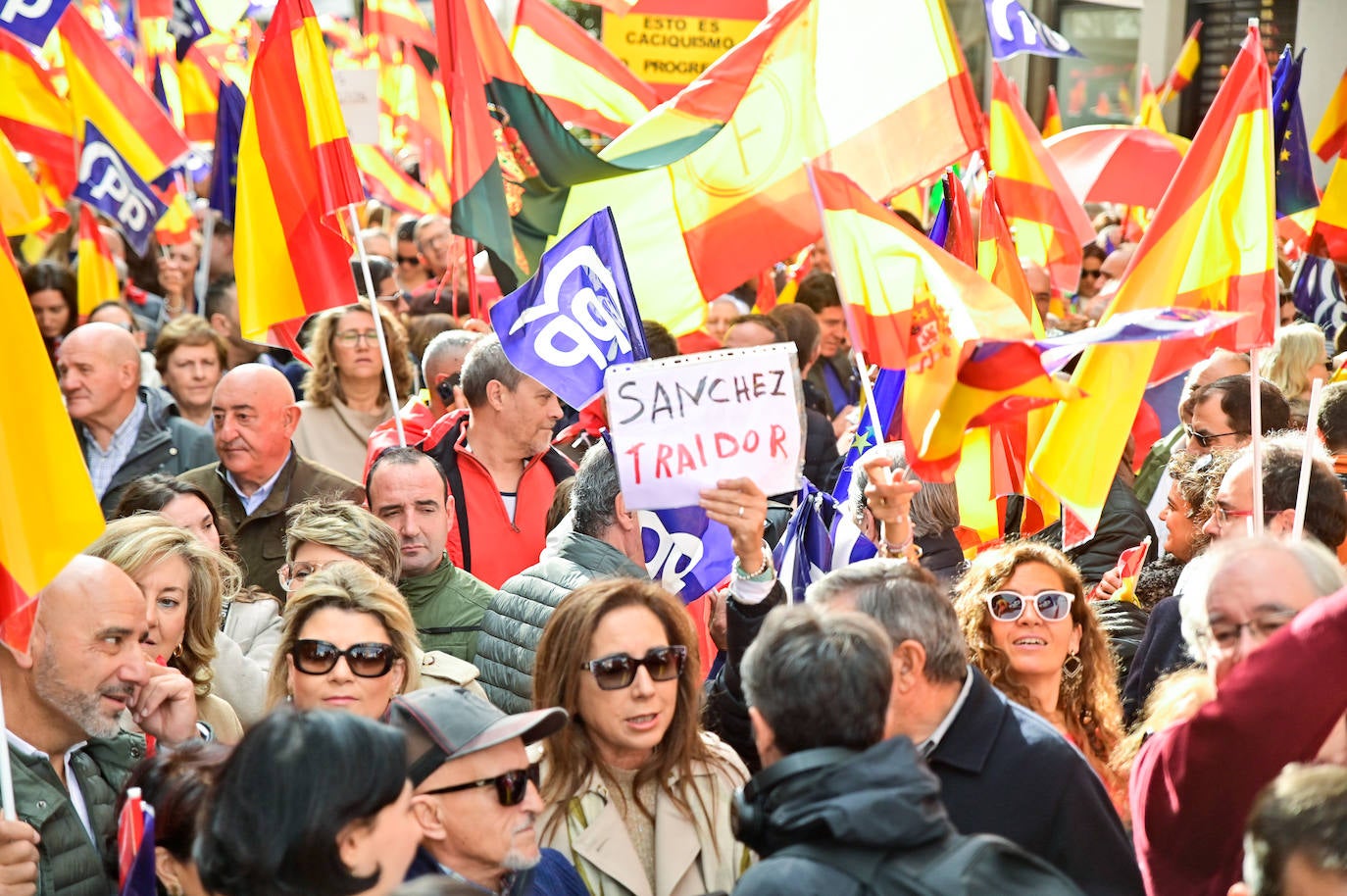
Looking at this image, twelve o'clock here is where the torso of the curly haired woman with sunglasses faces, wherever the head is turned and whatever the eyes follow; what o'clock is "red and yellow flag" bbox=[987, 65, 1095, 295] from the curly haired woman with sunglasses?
The red and yellow flag is roughly at 6 o'clock from the curly haired woman with sunglasses.

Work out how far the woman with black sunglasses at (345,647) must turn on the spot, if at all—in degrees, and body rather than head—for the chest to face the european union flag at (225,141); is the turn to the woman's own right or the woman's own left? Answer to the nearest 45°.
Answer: approximately 180°

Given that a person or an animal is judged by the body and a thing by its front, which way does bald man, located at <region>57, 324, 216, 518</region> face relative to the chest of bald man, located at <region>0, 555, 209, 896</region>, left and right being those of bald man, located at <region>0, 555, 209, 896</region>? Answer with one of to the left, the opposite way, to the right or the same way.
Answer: to the right

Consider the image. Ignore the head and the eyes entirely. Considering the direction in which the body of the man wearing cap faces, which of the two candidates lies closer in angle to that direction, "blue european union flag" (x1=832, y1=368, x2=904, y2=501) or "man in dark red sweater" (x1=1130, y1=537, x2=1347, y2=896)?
the man in dark red sweater

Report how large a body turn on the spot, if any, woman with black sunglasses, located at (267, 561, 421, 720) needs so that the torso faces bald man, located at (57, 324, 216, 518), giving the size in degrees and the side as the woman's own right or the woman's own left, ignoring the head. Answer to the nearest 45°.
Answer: approximately 180°

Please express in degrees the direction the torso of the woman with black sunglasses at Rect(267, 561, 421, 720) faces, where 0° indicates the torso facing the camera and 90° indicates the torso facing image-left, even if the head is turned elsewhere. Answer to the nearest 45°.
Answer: approximately 0°

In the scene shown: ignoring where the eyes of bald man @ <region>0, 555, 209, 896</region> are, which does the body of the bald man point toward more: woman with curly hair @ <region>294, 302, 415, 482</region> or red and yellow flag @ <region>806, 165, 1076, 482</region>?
the red and yellow flag

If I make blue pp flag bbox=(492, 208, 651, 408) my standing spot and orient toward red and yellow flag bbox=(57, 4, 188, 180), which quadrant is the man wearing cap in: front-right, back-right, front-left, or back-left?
back-left

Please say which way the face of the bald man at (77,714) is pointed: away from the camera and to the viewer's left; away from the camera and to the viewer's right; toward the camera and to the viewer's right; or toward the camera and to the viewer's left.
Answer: toward the camera and to the viewer's right

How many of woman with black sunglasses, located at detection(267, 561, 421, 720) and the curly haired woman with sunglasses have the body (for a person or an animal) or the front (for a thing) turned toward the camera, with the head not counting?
2

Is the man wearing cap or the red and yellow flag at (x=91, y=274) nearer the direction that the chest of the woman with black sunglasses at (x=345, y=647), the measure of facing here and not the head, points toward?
the man wearing cap

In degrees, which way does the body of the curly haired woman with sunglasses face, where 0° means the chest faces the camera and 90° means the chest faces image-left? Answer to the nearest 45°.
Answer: approximately 0°
